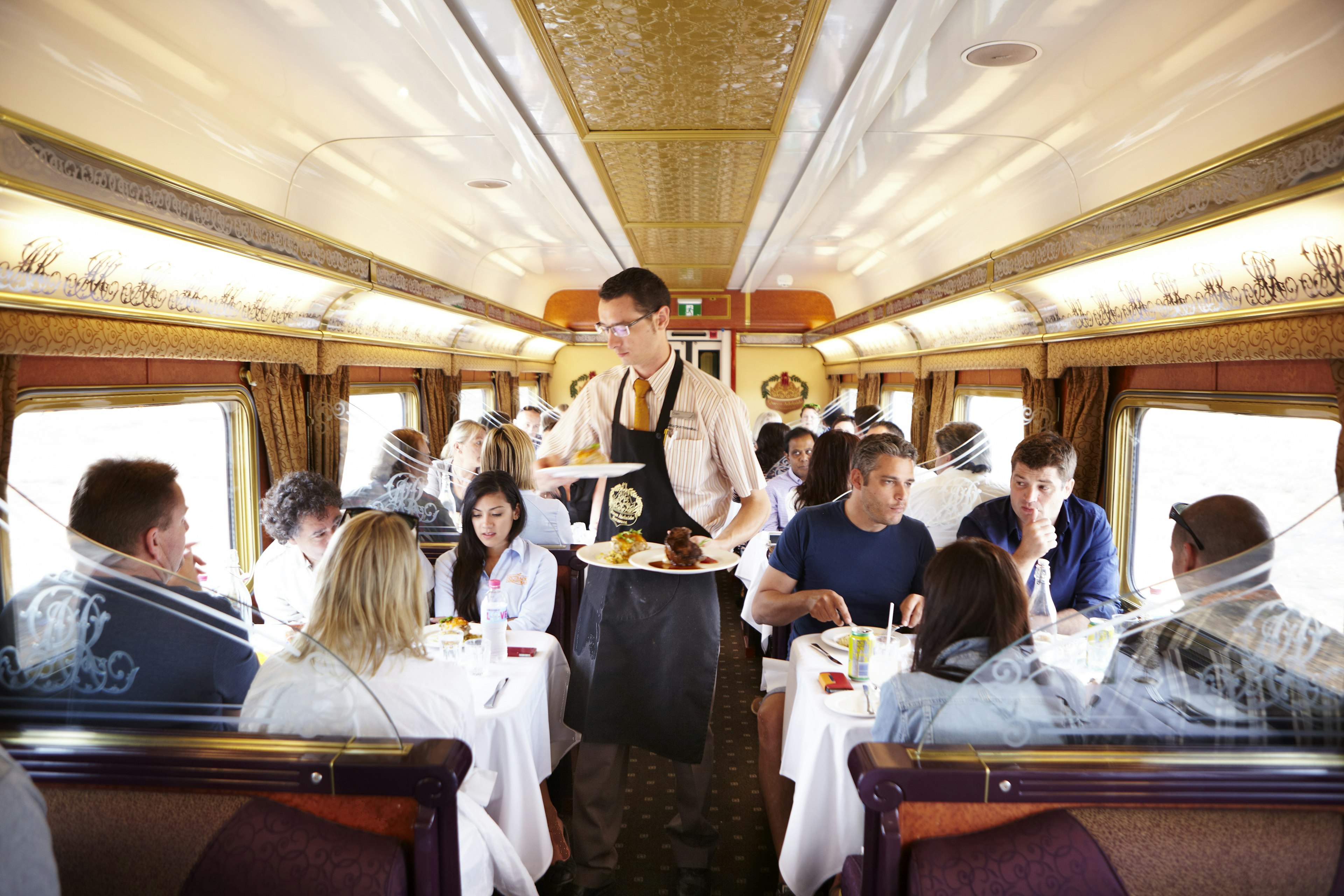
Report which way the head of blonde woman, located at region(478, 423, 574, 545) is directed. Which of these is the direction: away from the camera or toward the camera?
away from the camera

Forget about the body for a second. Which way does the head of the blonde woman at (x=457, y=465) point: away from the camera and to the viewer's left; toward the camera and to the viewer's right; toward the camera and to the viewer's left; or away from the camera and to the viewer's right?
toward the camera and to the viewer's right

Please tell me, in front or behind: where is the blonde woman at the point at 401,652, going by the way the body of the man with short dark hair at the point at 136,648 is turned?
in front

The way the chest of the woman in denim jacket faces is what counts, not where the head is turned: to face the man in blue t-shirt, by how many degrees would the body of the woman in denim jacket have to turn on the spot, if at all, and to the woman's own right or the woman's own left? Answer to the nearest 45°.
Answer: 0° — they already face them

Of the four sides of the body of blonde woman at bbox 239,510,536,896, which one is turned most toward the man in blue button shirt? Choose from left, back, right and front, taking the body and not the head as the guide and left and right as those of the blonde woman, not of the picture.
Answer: right

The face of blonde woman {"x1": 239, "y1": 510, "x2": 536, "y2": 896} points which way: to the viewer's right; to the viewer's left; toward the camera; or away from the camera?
away from the camera

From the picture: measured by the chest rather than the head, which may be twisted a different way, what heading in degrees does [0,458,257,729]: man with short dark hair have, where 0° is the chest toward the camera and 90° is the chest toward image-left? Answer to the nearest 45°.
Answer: approximately 225°

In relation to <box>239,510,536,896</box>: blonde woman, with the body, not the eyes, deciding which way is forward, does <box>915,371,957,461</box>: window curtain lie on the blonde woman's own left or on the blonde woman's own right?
on the blonde woman's own right

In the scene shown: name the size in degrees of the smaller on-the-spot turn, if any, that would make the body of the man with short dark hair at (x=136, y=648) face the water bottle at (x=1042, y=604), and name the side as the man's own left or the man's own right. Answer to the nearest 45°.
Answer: approximately 45° to the man's own right

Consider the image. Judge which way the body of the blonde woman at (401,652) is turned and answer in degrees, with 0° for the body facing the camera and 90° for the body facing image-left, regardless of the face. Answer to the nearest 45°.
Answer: approximately 180°

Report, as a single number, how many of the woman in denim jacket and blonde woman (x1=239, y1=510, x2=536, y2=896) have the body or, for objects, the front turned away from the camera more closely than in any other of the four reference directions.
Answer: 2

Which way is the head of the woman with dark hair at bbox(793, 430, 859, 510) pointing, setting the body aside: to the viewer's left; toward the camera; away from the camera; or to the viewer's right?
away from the camera

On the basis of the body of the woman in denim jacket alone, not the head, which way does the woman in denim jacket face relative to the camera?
away from the camera

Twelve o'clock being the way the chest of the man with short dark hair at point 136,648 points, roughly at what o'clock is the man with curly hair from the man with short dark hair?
The man with curly hair is roughly at 11 o'clock from the man with short dark hair.
